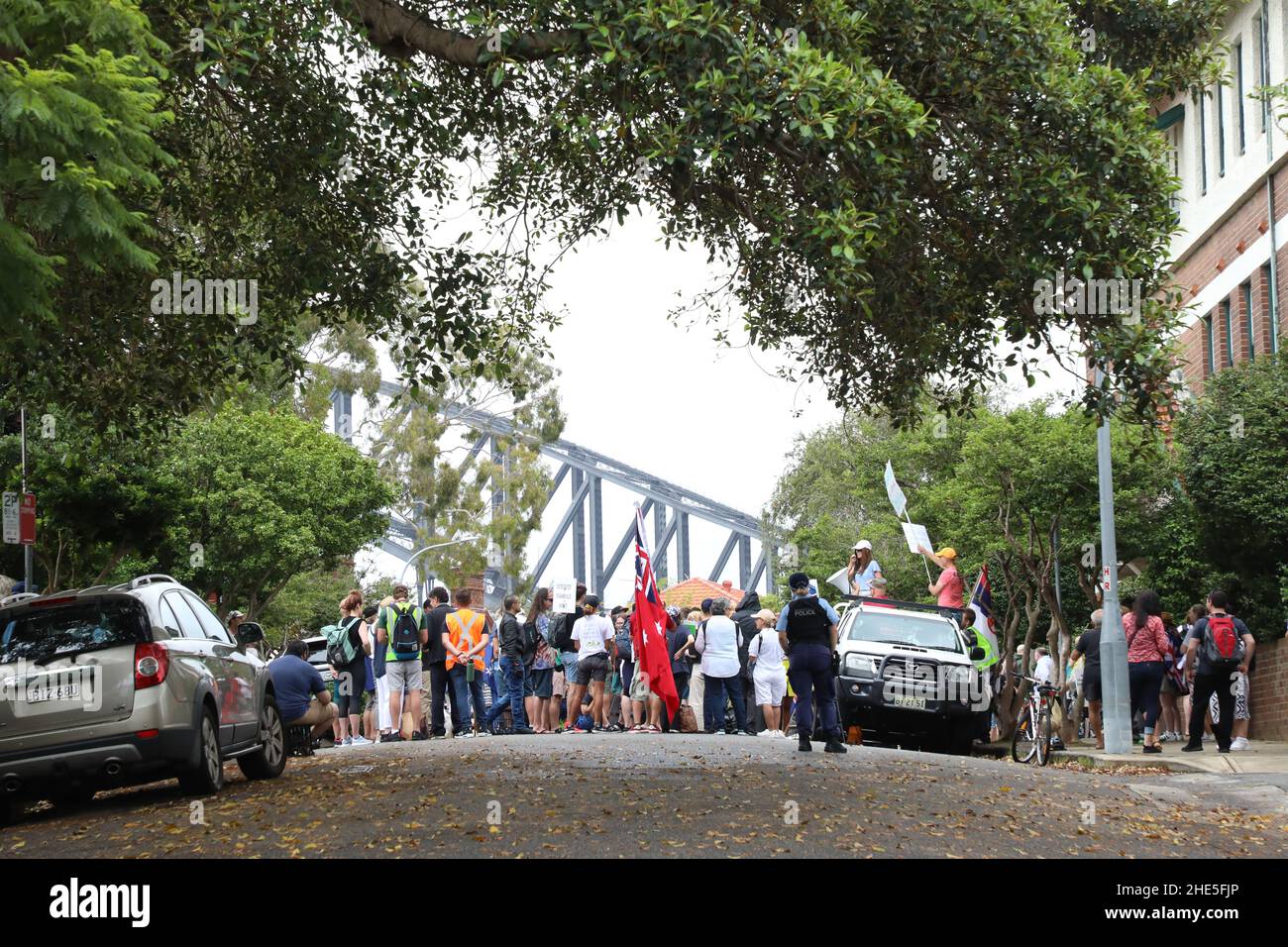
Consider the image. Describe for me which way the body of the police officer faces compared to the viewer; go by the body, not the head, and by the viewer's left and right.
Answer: facing away from the viewer

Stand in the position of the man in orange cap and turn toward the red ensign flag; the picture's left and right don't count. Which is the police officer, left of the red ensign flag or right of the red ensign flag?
left

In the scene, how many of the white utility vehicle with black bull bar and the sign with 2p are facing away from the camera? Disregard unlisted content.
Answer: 0

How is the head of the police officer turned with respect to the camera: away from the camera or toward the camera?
away from the camera

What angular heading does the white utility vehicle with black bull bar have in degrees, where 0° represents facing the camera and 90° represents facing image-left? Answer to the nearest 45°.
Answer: approximately 0°

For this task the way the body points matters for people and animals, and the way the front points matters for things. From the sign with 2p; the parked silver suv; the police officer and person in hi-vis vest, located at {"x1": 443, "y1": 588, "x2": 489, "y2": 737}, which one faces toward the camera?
the sign with 2p

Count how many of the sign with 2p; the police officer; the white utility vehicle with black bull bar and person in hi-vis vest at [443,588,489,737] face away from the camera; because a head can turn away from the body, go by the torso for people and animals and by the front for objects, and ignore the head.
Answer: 2

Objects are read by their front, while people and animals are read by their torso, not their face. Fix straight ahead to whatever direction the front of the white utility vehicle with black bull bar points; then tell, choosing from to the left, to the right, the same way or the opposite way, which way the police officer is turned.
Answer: the opposite way

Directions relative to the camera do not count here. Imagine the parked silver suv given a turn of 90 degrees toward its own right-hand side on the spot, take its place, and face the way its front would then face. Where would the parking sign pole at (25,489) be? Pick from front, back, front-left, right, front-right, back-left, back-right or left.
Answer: back-left

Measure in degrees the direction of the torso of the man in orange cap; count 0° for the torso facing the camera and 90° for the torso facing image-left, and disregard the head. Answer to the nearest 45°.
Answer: approximately 135°

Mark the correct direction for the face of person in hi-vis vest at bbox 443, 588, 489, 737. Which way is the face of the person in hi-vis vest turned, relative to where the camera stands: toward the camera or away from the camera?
away from the camera

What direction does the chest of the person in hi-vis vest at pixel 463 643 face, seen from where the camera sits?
away from the camera

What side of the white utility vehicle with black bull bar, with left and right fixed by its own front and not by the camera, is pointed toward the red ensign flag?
right

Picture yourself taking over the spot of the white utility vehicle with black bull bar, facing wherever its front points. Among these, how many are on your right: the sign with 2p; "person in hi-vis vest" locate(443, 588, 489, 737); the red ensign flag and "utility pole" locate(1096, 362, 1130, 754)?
3

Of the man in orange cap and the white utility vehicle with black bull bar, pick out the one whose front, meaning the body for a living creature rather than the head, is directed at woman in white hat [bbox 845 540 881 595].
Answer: the man in orange cap

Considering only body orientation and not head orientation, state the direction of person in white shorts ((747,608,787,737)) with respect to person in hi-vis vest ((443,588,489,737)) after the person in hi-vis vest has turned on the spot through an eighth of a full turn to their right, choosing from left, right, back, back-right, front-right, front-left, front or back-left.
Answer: front-right

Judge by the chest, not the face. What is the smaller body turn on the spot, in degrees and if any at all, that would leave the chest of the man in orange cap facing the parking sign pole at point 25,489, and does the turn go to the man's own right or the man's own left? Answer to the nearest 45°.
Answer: approximately 45° to the man's own left
